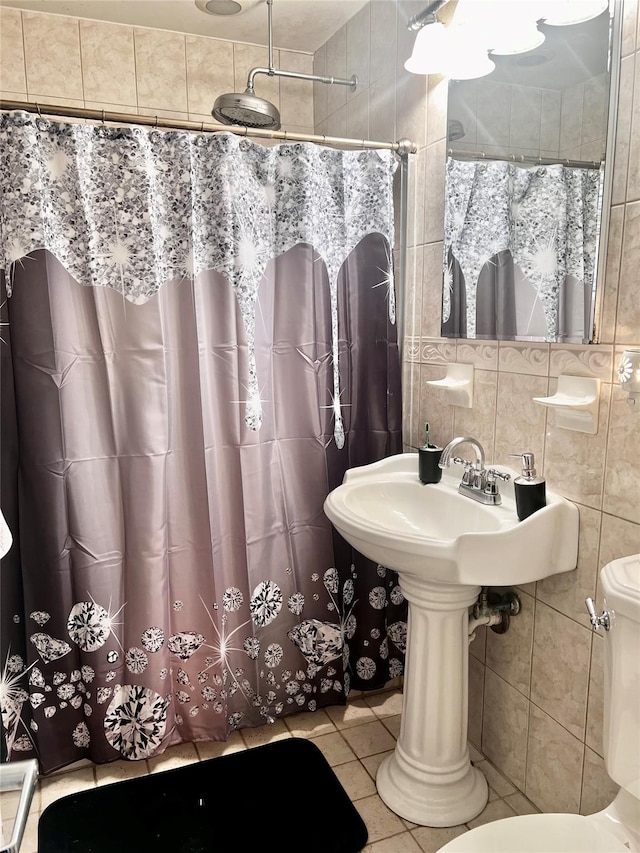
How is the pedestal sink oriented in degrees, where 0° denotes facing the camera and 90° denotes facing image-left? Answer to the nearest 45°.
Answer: approximately 45°

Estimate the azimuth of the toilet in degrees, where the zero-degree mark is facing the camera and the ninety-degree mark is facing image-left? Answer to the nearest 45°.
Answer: approximately 45°

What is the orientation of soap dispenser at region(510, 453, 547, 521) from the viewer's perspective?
to the viewer's left

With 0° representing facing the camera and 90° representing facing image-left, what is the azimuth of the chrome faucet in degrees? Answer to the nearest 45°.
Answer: approximately 45°

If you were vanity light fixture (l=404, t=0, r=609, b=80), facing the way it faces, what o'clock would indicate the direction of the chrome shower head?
The chrome shower head is roughly at 2 o'clock from the vanity light fixture.
